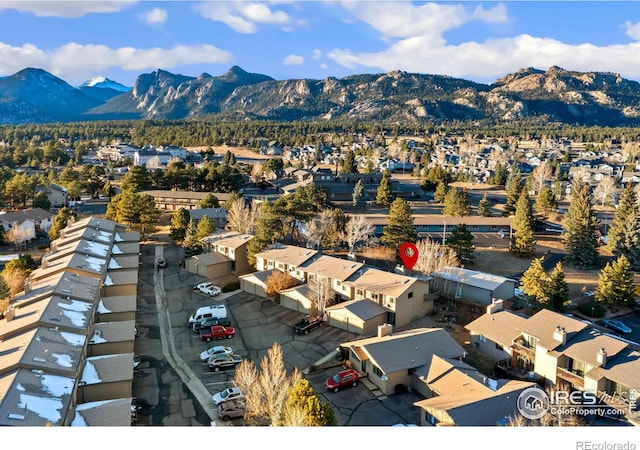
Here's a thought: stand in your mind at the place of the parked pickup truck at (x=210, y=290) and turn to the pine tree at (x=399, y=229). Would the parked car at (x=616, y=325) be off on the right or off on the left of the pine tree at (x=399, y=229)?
right

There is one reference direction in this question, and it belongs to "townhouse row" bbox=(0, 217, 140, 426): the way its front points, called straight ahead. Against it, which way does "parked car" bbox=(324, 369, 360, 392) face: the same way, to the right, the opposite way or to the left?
the opposite way

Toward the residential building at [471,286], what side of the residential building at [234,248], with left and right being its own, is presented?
left

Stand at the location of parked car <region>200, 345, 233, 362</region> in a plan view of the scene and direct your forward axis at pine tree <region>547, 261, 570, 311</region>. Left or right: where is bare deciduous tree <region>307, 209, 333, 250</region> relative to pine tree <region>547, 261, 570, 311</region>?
left

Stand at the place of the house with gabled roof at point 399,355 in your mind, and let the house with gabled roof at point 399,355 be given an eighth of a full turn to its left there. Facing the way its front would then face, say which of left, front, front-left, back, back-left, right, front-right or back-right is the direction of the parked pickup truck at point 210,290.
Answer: back-right

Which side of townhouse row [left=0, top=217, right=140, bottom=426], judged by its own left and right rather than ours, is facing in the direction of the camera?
right

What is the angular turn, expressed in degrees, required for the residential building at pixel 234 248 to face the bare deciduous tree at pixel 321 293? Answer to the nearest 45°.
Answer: approximately 90° to its left

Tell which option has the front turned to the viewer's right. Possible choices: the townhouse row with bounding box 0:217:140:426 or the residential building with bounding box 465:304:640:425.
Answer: the townhouse row

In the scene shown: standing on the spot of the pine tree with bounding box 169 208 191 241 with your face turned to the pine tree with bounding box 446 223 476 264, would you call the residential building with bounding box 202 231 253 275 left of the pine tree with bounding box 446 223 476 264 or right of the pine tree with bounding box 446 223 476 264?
right

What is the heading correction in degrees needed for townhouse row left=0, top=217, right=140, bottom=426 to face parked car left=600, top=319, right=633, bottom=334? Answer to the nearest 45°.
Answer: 0° — it already faces it

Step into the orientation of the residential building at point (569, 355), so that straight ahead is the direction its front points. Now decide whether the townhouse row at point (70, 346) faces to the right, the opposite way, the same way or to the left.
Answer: the opposite way

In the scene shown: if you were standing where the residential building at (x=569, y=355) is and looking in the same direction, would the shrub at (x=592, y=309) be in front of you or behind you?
behind
